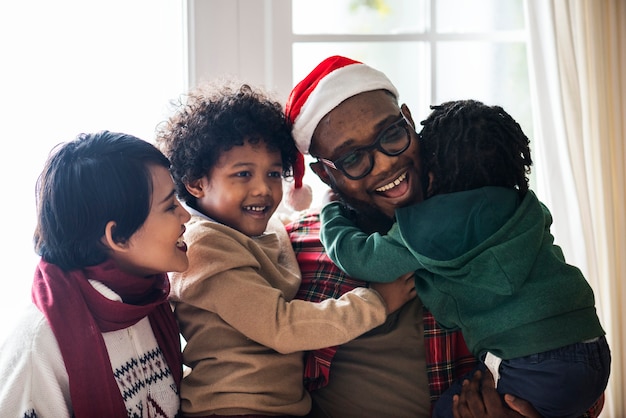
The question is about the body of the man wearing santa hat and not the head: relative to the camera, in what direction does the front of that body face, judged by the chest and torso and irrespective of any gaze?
toward the camera

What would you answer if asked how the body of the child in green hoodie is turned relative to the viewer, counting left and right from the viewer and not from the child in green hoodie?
facing away from the viewer and to the left of the viewer

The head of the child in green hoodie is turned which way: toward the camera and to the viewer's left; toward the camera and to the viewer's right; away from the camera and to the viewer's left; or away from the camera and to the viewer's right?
away from the camera and to the viewer's left

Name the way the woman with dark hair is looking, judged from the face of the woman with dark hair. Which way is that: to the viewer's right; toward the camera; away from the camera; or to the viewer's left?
to the viewer's right

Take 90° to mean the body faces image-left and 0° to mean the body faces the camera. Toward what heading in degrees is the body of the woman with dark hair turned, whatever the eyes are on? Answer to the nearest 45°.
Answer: approximately 315°

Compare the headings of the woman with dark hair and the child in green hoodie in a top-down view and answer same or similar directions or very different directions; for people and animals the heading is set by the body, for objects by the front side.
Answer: very different directions
